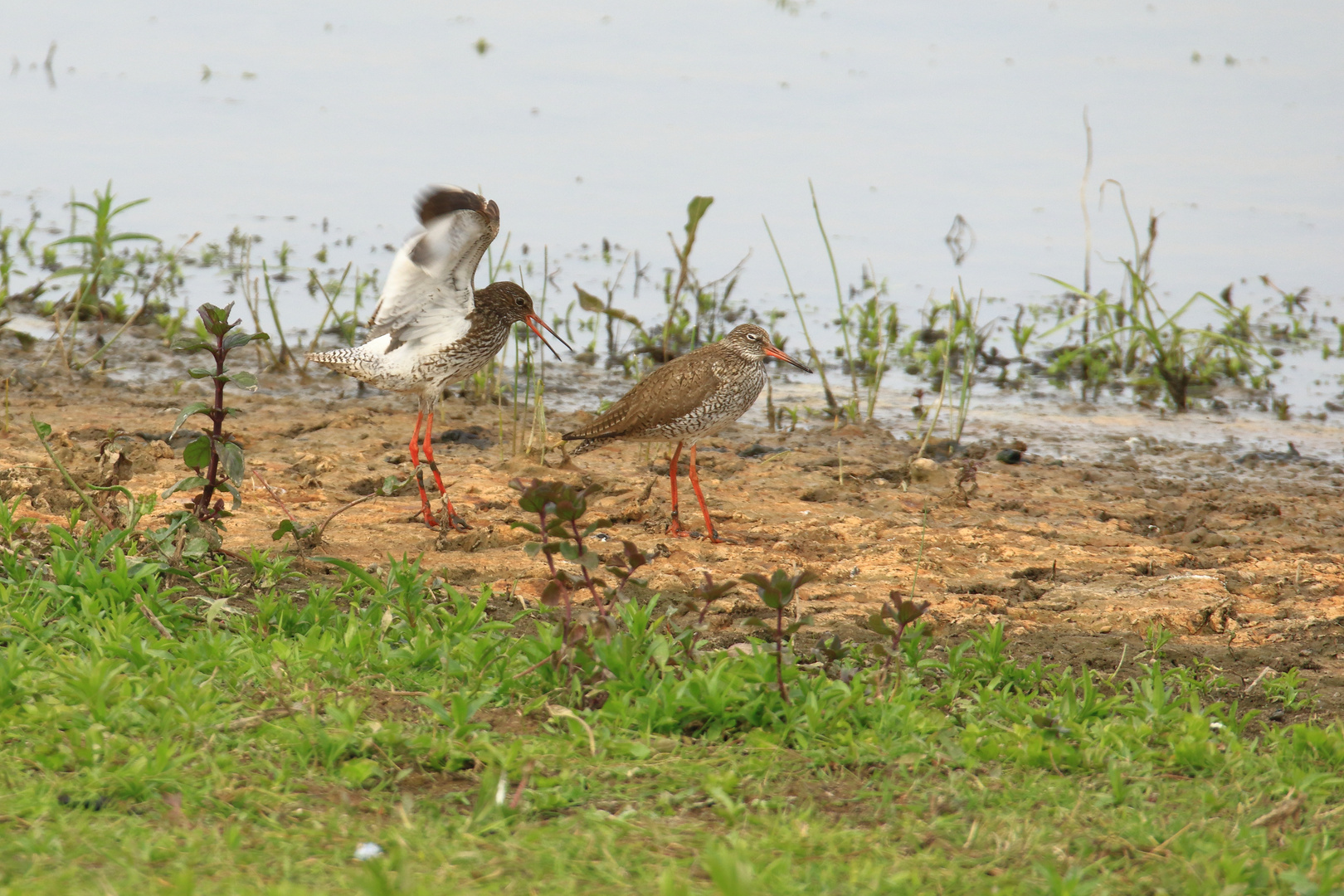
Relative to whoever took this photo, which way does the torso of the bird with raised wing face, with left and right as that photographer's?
facing to the right of the viewer

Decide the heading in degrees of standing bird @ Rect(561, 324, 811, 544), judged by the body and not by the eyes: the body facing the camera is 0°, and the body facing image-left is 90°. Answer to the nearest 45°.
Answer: approximately 270°

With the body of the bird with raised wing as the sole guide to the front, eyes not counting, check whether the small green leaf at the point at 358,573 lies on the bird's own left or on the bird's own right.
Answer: on the bird's own right

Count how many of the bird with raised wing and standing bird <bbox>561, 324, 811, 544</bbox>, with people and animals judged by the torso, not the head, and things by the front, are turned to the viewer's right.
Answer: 2

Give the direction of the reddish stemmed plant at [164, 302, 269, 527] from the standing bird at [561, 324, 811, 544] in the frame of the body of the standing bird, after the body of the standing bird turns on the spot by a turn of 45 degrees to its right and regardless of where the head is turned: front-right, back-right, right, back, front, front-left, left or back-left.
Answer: right

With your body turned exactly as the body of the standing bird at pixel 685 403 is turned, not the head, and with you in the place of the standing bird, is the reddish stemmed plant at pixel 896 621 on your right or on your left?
on your right

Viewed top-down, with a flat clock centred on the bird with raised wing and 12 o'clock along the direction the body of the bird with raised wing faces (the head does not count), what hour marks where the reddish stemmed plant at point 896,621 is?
The reddish stemmed plant is roughly at 2 o'clock from the bird with raised wing.

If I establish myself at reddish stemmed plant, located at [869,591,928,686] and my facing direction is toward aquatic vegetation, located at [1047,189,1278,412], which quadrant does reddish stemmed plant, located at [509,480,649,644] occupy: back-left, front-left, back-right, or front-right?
back-left

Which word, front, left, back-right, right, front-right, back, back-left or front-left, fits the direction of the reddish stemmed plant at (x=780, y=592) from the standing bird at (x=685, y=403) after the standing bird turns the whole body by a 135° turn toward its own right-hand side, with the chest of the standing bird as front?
front-left

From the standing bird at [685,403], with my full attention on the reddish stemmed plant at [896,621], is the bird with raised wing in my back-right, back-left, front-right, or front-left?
back-right
